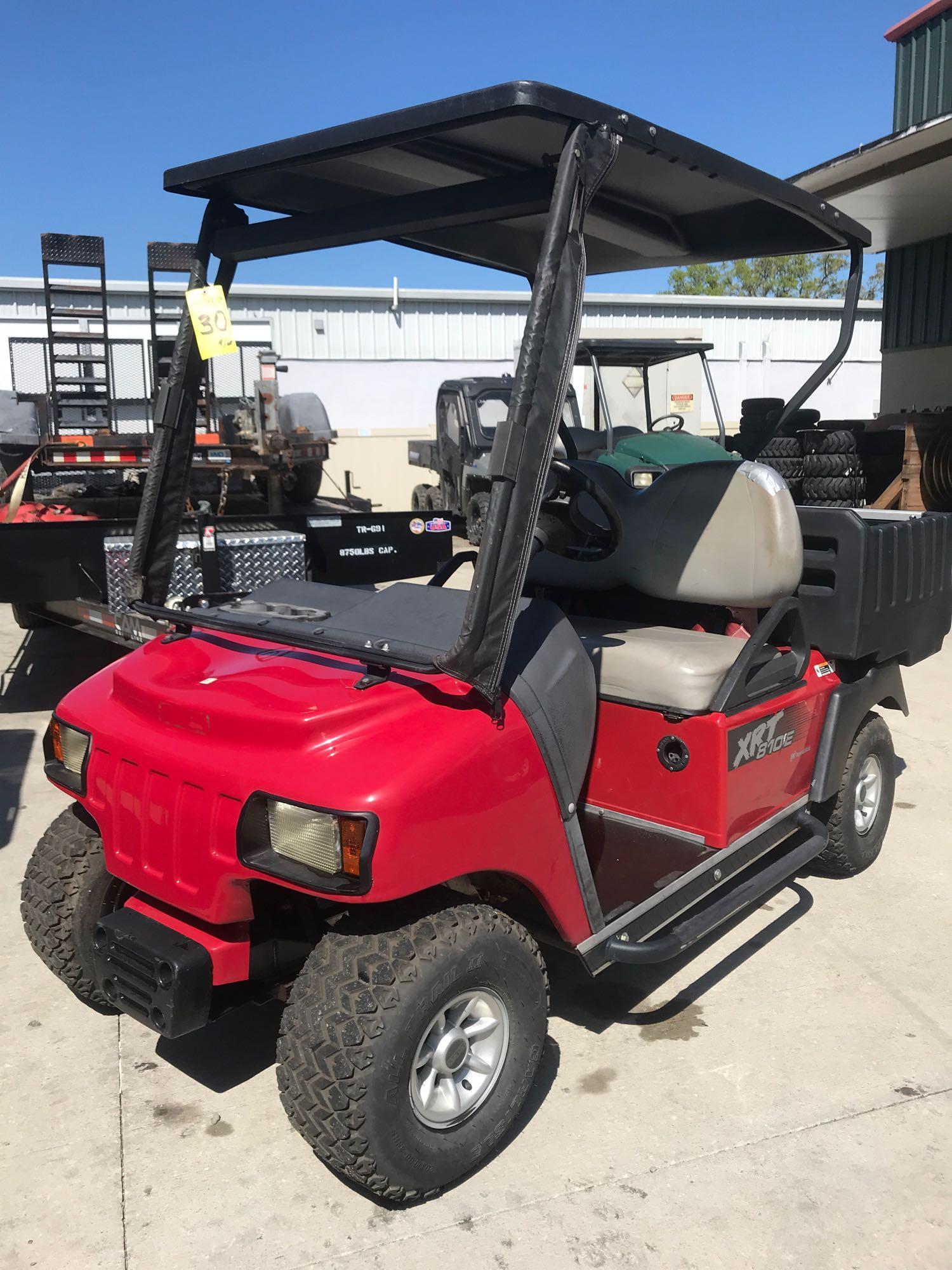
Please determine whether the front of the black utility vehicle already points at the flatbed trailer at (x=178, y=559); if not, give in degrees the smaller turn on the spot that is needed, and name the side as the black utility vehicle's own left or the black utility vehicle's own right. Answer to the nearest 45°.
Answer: approximately 45° to the black utility vehicle's own right

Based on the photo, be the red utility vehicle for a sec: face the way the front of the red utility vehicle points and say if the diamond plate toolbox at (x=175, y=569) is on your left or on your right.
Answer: on your right

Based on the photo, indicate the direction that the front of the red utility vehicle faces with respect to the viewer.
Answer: facing the viewer and to the left of the viewer

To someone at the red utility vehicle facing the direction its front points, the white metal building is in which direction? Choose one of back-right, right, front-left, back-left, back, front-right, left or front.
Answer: back-right

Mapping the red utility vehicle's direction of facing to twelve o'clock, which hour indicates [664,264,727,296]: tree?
The tree is roughly at 5 o'clock from the red utility vehicle.

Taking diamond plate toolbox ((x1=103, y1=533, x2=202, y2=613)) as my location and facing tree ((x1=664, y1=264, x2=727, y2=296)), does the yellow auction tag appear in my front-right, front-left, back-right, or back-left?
back-right

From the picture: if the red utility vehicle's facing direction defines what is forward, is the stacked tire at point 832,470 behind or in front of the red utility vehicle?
behind

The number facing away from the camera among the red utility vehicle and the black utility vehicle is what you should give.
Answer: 0

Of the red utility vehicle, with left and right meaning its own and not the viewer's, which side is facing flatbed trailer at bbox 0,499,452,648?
right

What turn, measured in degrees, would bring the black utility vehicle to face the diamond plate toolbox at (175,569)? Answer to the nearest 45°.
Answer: approximately 45° to its right
